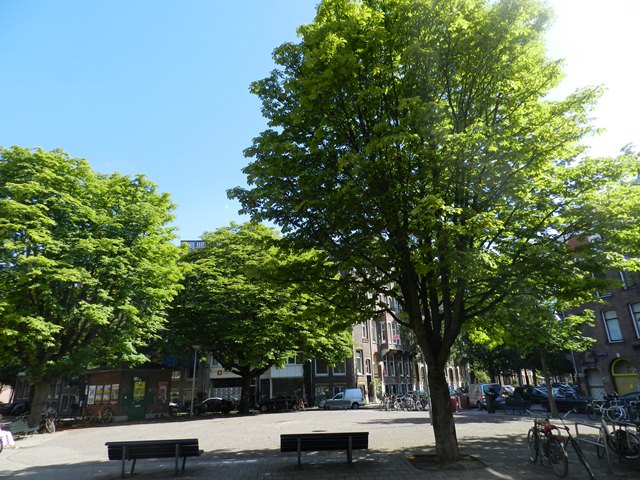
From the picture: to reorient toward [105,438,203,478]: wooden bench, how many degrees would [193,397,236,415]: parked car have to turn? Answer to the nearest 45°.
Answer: approximately 90° to its left

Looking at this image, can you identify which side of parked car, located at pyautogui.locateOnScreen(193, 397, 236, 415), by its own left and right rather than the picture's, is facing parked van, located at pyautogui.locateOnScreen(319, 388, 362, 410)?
back

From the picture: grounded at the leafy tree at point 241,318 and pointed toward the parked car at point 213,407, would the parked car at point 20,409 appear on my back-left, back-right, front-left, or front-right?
front-left

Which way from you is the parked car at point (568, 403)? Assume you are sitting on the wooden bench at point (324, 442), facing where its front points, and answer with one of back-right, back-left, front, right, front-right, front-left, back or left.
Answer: front-right

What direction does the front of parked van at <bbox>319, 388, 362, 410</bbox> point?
to the viewer's left

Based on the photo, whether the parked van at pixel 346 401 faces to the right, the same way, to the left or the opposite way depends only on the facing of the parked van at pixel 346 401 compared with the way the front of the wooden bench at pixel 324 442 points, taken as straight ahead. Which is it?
to the left

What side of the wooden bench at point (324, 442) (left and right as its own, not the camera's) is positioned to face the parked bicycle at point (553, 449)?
right

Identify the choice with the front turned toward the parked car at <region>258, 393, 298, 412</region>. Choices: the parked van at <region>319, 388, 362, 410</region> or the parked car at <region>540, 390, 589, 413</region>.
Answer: the parked van at <region>319, 388, 362, 410</region>

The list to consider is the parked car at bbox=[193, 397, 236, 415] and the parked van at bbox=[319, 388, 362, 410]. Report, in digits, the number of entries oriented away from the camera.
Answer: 0

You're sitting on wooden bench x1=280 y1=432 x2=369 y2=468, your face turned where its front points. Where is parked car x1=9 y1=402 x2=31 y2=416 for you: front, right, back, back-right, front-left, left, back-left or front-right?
front-left

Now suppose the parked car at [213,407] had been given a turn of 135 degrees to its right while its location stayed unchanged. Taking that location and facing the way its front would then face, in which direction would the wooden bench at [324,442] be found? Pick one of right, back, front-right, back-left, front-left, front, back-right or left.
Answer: back-right

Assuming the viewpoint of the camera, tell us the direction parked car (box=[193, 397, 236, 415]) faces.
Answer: facing to the left of the viewer
